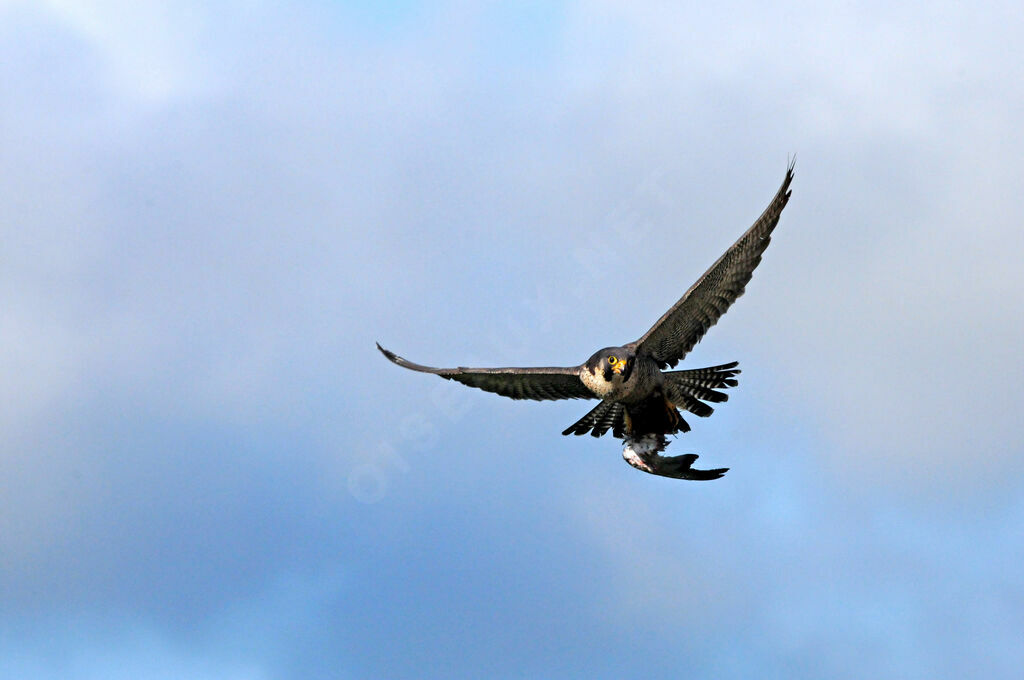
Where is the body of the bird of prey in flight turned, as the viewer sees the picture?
toward the camera
